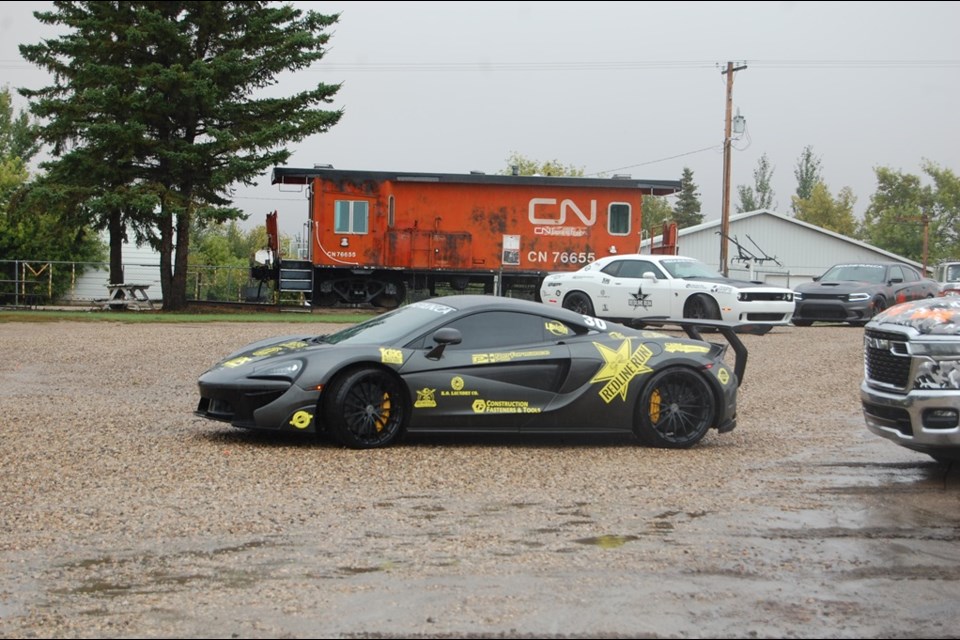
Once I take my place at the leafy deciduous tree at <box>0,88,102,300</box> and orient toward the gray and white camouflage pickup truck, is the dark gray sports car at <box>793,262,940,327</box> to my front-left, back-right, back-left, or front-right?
front-left

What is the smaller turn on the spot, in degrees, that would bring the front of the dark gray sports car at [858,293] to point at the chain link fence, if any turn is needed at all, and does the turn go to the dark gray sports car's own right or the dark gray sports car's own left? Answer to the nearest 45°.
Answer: approximately 45° to the dark gray sports car's own right

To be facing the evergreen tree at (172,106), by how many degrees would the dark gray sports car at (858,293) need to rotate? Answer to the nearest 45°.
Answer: approximately 45° to its right

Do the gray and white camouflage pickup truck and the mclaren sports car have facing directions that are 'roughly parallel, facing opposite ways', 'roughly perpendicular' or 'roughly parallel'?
roughly parallel

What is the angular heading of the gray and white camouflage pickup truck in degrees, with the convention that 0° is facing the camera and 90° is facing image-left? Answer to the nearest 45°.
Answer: approximately 45°

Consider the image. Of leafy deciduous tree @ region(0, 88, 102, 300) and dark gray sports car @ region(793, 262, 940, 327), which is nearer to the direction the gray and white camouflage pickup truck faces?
the leafy deciduous tree

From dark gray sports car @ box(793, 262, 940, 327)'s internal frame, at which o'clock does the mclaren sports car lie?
The mclaren sports car is roughly at 11 o'clock from the dark gray sports car.

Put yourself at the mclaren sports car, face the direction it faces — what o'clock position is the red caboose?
The red caboose is roughly at 3 o'clock from the mclaren sports car.

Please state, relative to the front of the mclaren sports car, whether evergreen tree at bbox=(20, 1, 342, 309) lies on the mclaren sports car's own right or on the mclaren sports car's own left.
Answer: on the mclaren sports car's own right

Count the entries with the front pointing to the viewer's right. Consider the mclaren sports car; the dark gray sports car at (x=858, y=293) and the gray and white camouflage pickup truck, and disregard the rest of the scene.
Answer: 0

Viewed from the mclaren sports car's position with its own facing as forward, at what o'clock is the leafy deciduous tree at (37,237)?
The leafy deciduous tree is roughly at 2 o'clock from the mclaren sports car.

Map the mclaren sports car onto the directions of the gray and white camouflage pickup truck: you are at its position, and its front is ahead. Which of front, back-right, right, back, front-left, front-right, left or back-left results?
front-right

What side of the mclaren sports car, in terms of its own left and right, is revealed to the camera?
left
